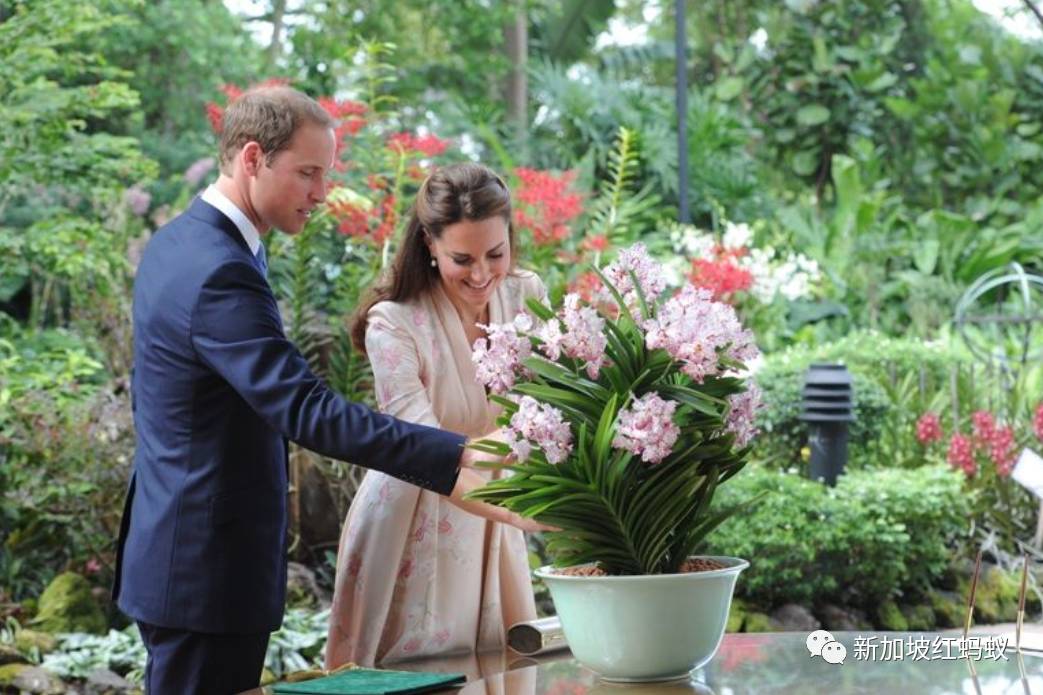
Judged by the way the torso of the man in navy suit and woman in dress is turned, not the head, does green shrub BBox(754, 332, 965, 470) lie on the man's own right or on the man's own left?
on the man's own left

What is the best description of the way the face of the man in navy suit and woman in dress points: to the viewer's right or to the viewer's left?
to the viewer's right

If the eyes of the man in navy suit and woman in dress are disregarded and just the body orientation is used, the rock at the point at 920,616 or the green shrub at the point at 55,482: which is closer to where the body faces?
the rock

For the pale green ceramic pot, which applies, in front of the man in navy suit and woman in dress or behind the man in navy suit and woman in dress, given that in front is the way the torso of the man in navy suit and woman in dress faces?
in front

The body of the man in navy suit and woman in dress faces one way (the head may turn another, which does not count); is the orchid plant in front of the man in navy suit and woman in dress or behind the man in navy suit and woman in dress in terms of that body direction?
in front
